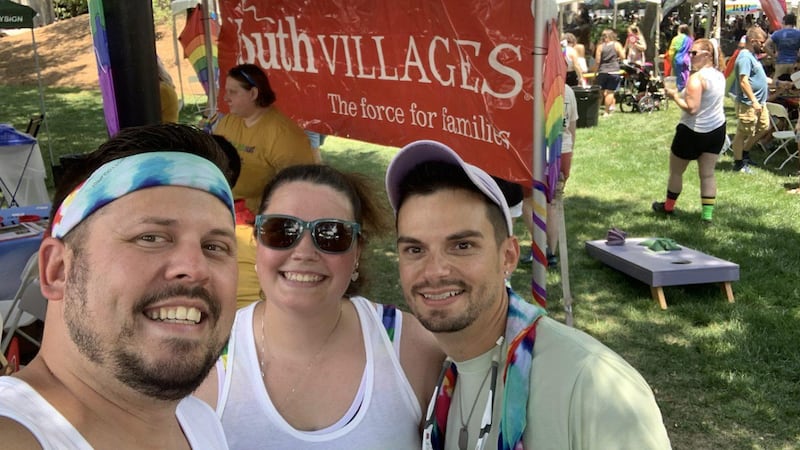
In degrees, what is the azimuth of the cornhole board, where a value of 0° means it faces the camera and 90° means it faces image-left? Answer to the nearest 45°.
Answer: approximately 135°

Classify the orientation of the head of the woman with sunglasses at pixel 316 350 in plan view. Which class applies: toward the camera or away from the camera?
toward the camera

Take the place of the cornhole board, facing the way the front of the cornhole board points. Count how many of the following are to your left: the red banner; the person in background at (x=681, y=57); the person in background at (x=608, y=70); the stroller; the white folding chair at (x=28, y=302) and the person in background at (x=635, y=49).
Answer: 2

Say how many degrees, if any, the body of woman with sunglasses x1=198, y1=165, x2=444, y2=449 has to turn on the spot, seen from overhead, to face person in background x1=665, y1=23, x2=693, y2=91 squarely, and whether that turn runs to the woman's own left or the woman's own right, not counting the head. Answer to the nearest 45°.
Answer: approximately 135° to the woman's own left

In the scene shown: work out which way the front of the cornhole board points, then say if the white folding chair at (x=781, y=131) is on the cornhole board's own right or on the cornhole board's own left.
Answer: on the cornhole board's own right

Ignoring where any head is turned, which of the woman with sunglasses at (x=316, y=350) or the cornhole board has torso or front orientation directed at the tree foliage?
the cornhole board

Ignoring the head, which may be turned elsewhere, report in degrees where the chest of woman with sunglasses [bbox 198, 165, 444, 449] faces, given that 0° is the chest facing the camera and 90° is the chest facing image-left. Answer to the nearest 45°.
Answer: approximately 0°

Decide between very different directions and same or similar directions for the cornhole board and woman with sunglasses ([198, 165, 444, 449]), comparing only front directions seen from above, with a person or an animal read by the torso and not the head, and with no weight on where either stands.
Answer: very different directions
